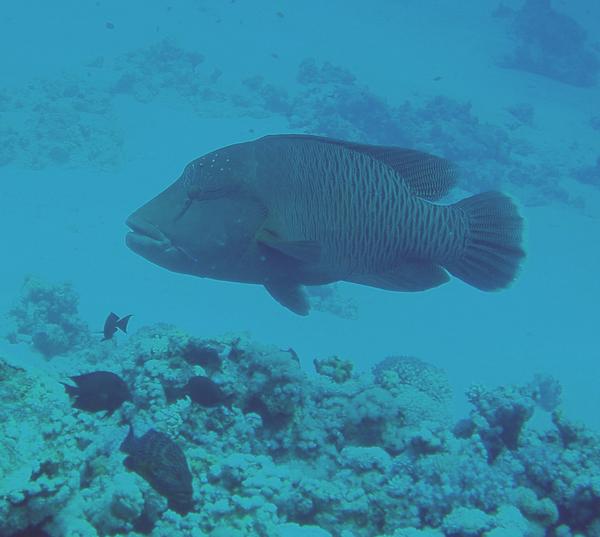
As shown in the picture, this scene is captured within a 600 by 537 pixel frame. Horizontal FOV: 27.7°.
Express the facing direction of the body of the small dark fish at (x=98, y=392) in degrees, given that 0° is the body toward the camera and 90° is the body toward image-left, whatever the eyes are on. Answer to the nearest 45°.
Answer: approximately 270°

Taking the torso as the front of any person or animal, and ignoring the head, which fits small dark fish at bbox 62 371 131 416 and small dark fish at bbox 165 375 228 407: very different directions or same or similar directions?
same or similar directions

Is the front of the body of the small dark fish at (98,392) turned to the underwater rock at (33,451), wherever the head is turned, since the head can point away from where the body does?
no

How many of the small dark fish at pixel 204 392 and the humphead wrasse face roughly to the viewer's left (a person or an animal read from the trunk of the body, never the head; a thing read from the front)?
1

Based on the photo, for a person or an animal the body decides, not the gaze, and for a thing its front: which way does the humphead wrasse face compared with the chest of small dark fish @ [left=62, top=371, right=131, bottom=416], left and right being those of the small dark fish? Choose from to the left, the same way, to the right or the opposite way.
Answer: the opposite way

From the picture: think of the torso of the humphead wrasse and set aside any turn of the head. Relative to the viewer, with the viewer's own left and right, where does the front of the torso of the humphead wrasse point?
facing to the left of the viewer

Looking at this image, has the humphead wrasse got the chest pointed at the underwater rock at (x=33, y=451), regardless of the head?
no
